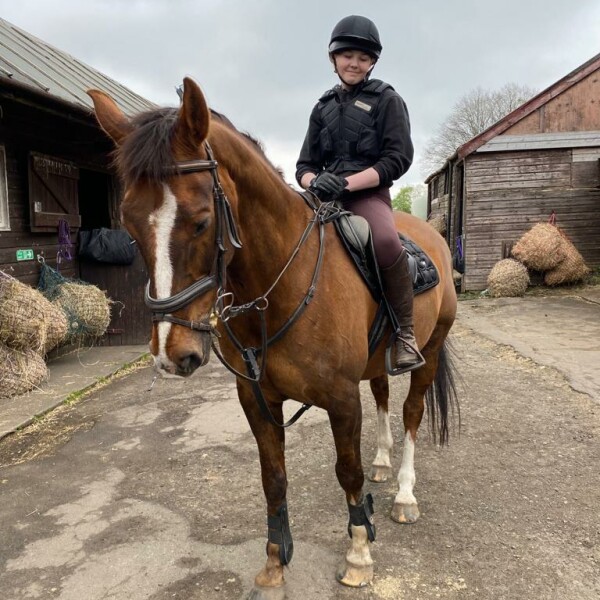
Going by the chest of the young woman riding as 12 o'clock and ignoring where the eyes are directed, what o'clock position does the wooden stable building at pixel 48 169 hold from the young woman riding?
The wooden stable building is roughly at 3 o'clock from the young woman riding.

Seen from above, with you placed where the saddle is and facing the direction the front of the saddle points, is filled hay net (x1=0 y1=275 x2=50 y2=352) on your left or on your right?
on your right

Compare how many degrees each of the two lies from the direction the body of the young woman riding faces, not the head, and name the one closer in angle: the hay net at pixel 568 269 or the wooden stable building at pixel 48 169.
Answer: the wooden stable building

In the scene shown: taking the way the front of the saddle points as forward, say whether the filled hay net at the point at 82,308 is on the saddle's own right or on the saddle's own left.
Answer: on the saddle's own right

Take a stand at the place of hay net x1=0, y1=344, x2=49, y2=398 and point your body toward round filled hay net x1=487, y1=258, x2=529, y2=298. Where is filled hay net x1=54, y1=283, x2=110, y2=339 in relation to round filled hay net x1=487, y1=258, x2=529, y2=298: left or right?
left

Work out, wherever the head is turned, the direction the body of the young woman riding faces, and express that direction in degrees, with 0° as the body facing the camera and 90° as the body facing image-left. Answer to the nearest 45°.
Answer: approximately 45°

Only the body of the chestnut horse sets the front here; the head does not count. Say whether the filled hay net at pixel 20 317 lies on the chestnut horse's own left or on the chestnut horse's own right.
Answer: on the chestnut horse's own right

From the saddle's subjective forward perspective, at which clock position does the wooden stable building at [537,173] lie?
The wooden stable building is roughly at 5 o'clock from the saddle.

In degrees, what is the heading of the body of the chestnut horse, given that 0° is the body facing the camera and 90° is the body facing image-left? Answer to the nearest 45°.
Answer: approximately 45°

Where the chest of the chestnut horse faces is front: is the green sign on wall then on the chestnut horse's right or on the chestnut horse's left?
on the chestnut horse's right
